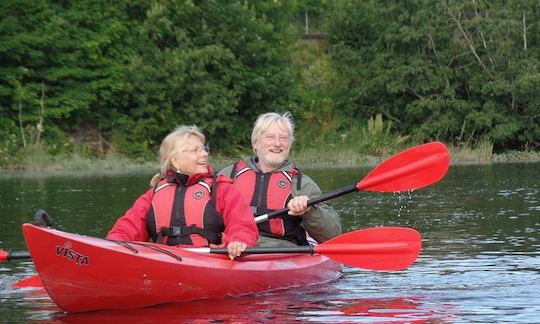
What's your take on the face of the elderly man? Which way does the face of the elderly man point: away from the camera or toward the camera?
toward the camera

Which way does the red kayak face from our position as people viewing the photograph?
facing the viewer and to the left of the viewer

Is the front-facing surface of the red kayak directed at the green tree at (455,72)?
no
